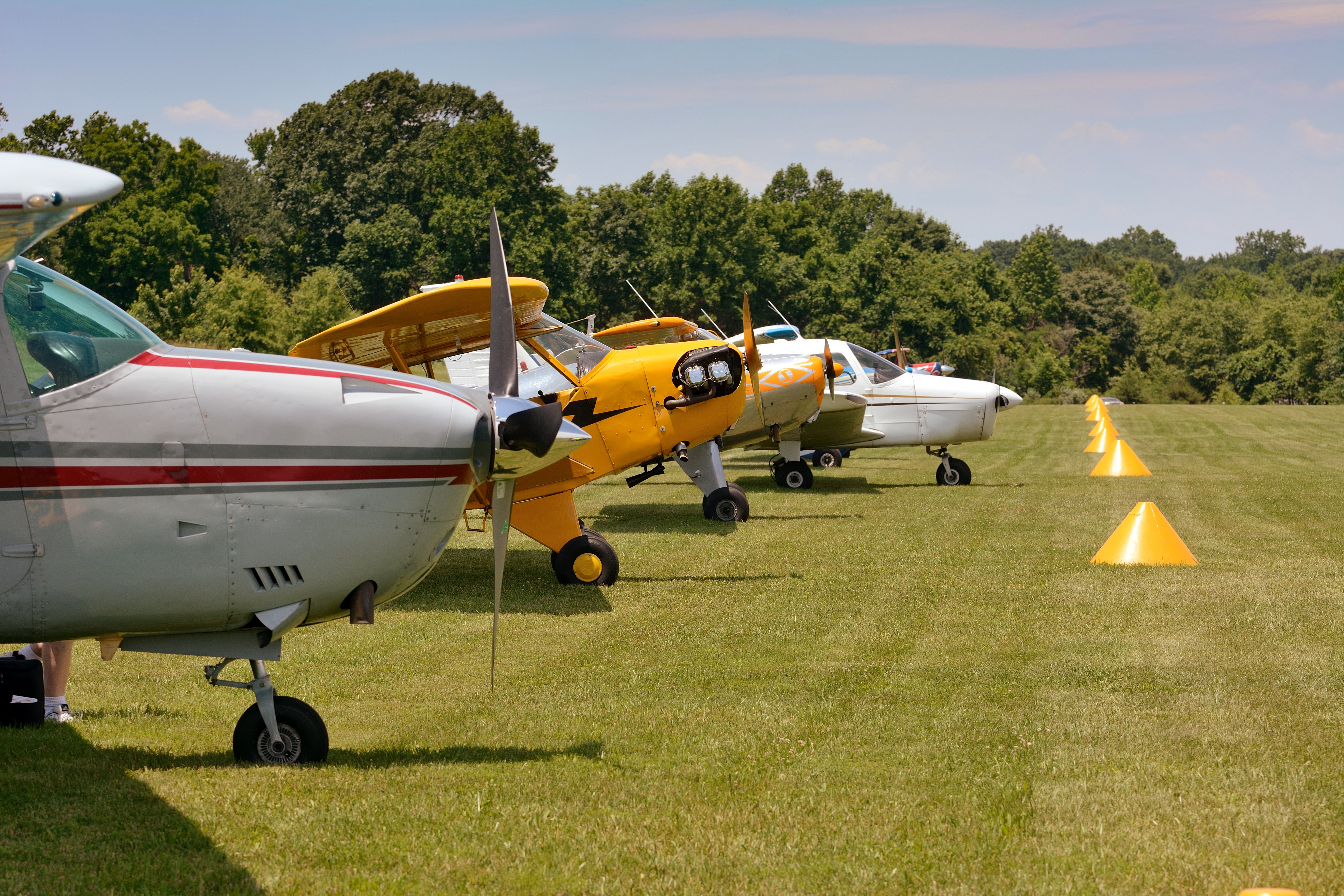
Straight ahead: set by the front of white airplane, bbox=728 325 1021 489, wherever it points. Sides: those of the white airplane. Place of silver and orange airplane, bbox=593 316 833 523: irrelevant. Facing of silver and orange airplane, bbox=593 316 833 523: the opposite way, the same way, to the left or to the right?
the same way

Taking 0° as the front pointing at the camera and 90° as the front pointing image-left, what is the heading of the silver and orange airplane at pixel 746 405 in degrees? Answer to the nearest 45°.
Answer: approximately 270°

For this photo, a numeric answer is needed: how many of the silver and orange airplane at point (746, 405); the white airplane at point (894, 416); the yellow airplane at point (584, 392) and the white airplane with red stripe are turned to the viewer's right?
4

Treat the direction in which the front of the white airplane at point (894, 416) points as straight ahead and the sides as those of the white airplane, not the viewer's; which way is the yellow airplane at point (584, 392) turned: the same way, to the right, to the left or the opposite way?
the same way

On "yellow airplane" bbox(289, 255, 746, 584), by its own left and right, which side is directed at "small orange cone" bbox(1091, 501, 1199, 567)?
front

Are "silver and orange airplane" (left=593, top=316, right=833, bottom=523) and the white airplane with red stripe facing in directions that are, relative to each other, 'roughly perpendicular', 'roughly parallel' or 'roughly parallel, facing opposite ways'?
roughly parallel

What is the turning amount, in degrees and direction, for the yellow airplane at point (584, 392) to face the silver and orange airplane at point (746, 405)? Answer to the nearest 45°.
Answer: approximately 45° to its left

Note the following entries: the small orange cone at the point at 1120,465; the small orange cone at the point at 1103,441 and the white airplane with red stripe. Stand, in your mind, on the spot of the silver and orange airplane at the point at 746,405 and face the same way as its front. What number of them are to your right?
1

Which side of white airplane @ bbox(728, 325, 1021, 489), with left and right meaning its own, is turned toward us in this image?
right

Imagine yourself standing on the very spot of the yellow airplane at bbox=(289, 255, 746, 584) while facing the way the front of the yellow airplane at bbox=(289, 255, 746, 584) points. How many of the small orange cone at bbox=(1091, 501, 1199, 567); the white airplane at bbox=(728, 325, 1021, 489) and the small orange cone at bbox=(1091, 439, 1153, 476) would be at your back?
0

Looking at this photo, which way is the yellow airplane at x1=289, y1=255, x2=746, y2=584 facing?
to the viewer's right

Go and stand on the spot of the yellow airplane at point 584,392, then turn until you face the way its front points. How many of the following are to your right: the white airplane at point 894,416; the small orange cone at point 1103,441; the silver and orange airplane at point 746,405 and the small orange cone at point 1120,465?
0

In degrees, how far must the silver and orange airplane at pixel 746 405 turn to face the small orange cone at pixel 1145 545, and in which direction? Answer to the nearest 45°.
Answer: approximately 45° to its right

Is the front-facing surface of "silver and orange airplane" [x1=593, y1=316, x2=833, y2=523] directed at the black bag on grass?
no

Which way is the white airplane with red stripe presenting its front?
to the viewer's right

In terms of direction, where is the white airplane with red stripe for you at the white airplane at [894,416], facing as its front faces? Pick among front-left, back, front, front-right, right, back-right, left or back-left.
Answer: right

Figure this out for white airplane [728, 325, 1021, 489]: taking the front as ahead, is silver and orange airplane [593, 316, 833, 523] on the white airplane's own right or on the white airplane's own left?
on the white airplane's own right
